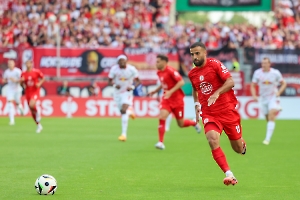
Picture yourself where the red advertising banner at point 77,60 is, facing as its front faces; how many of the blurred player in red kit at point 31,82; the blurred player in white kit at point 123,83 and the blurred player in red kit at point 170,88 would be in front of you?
3

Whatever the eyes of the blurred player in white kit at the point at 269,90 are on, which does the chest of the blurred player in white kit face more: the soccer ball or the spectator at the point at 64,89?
the soccer ball

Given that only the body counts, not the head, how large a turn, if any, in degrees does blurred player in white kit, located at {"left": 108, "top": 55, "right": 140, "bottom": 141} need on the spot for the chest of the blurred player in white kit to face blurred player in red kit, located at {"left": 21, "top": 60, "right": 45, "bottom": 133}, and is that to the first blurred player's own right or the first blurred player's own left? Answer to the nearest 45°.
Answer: approximately 135° to the first blurred player's own right

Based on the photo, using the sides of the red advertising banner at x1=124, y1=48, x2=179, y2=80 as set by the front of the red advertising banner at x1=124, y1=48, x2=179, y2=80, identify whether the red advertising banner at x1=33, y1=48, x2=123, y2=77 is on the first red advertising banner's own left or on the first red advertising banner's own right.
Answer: on the first red advertising banner's own right

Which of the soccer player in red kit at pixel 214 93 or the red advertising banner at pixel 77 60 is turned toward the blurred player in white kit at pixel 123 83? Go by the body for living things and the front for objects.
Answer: the red advertising banner

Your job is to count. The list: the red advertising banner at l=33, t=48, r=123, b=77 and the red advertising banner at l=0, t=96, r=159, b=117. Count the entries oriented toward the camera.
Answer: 2

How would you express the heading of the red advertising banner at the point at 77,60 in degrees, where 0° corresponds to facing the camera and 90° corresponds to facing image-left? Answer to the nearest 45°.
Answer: approximately 0°
